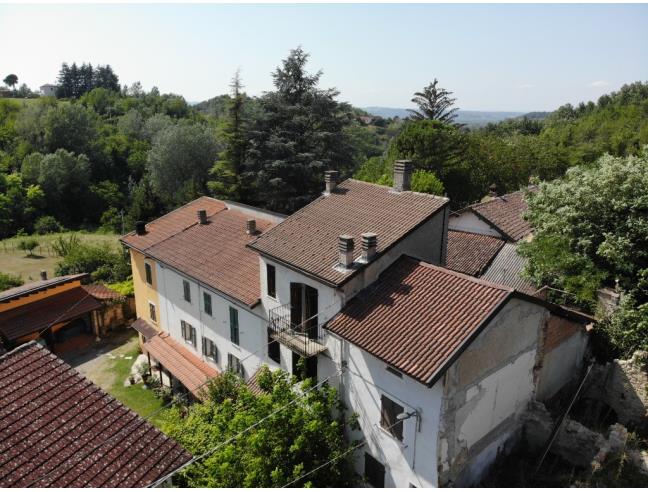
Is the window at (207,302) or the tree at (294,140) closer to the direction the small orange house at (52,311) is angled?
the window

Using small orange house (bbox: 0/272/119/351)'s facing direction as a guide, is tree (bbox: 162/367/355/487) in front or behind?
in front

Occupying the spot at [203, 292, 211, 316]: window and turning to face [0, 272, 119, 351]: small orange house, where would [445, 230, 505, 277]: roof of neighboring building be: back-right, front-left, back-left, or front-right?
back-right

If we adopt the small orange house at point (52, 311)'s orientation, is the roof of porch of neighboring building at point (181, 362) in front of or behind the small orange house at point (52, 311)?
in front

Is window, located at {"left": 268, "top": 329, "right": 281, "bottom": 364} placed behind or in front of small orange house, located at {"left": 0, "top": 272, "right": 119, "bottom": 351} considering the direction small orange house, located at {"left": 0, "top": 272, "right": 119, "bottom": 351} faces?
in front

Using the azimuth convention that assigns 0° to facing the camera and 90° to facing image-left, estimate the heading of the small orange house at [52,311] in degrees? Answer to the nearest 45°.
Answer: approximately 315°
